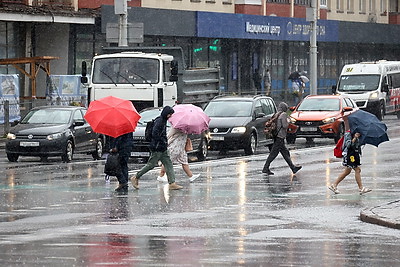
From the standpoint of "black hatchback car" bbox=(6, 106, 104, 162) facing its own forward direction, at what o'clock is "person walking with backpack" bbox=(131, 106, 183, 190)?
The person walking with backpack is roughly at 10 o'clock from the black hatchback car.

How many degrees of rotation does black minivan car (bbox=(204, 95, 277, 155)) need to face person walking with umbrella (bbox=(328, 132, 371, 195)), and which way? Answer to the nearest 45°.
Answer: approximately 45° to its left

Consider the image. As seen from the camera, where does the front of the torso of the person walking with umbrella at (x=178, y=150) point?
to the viewer's right

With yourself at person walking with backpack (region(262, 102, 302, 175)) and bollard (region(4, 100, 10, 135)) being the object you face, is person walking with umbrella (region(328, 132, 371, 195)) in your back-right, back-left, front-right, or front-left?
back-left

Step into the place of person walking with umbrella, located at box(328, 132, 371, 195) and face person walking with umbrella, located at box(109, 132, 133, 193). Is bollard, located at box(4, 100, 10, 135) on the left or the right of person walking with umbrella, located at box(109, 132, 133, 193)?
right

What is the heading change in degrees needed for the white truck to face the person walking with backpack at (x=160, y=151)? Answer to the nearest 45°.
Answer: approximately 45° to its left

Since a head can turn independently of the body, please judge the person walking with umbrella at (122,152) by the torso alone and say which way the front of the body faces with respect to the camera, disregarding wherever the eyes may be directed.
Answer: to the viewer's left

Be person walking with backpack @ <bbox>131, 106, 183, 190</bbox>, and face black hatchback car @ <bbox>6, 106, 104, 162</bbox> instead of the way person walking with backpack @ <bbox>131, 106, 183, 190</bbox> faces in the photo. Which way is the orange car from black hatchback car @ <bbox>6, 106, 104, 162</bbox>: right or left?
right

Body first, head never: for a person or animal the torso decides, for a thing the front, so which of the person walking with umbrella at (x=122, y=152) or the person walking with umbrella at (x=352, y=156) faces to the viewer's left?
the person walking with umbrella at (x=122, y=152)
